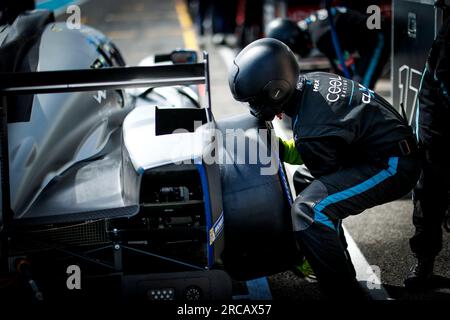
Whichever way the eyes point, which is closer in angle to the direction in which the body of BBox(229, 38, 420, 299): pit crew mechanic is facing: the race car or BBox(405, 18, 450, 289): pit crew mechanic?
the race car

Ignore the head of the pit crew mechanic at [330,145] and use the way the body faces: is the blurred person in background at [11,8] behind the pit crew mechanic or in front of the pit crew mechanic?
in front

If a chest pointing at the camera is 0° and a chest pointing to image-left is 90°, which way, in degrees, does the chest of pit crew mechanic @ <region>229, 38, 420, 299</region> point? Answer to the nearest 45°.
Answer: approximately 90°

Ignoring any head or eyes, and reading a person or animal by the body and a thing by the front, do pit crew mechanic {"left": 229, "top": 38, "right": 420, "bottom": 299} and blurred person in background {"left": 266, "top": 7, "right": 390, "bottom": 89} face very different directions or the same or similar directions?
same or similar directions

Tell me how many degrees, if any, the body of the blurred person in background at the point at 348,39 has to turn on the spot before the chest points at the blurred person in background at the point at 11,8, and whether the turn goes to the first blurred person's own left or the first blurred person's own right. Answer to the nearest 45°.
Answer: approximately 45° to the first blurred person's own left

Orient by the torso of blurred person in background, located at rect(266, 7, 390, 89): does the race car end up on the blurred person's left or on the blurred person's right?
on the blurred person's left

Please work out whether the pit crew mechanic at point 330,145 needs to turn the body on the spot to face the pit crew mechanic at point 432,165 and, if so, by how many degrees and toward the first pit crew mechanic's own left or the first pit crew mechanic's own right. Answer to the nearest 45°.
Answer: approximately 135° to the first pit crew mechanic's own right

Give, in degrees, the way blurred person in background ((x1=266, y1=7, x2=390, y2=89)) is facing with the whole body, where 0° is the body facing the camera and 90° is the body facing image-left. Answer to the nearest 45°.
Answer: approximately 90°

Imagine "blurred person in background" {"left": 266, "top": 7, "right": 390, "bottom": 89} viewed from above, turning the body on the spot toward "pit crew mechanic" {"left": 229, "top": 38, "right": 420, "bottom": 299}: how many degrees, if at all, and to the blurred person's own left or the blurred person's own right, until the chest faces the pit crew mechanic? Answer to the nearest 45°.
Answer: approximately 90° to the blurred person's own left
